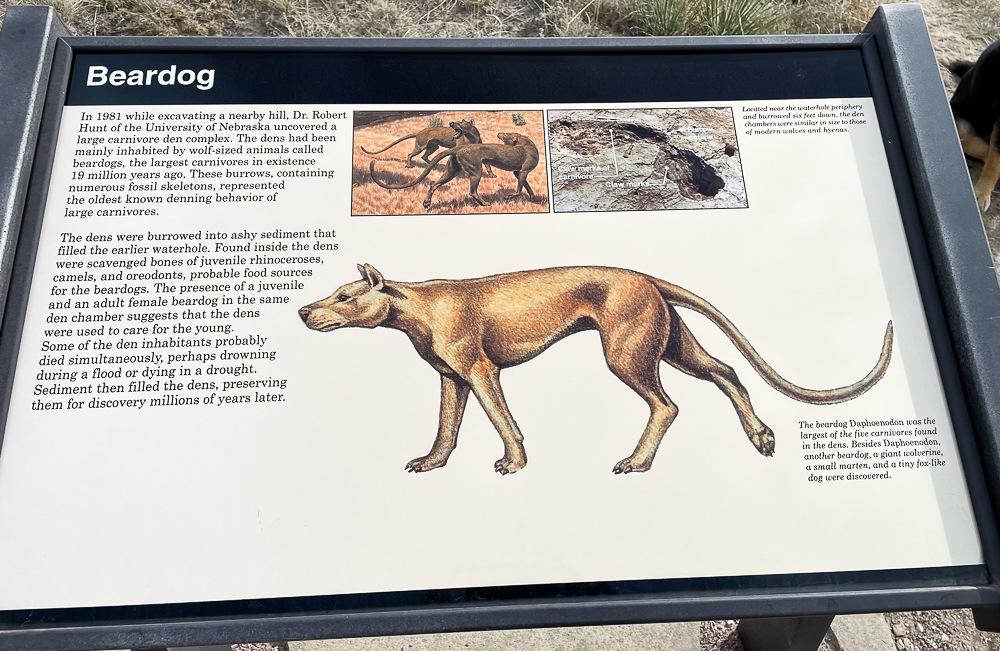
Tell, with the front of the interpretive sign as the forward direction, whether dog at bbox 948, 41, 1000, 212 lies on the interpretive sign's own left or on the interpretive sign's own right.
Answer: on the interpretive sign's own left

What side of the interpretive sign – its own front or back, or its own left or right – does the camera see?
front
